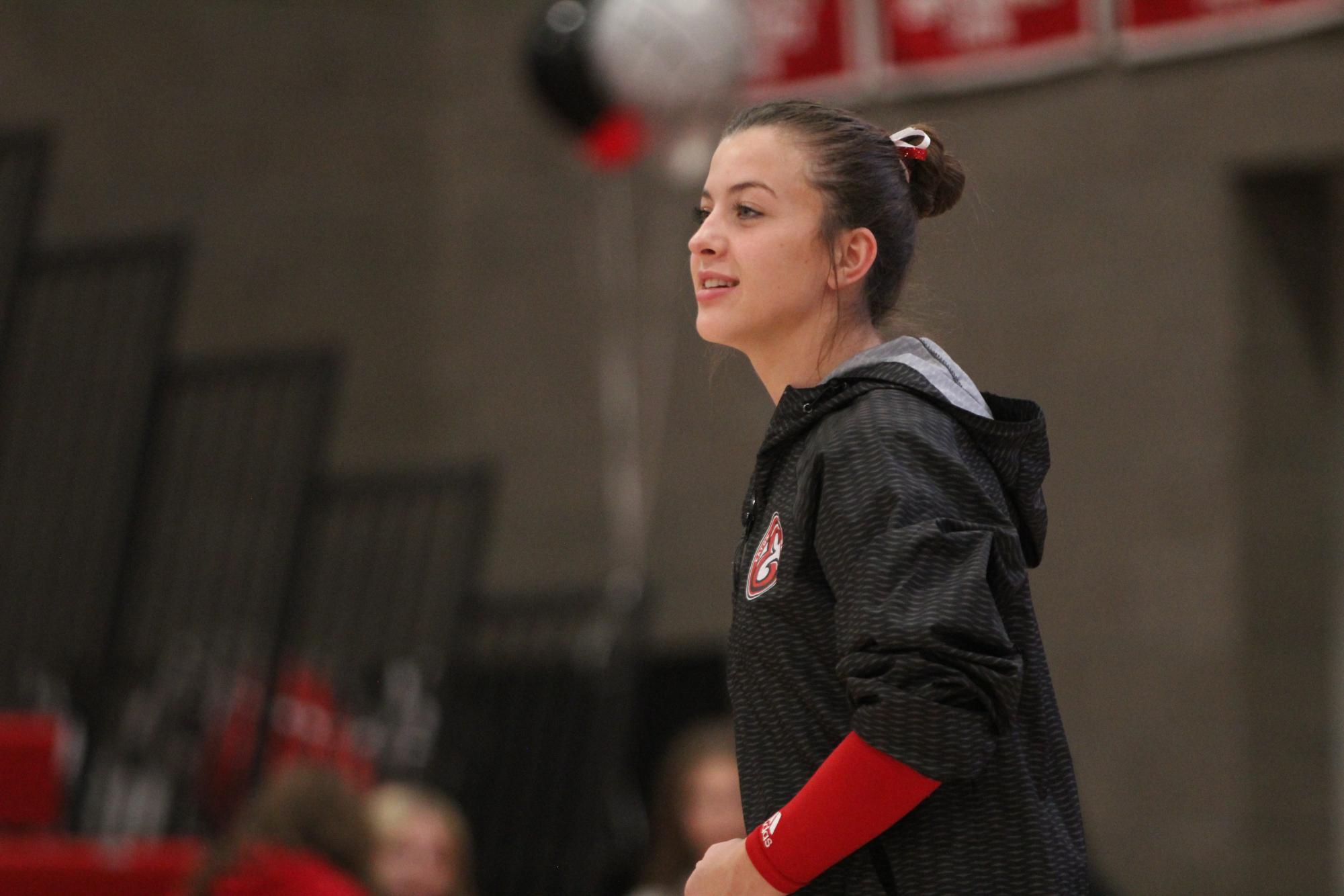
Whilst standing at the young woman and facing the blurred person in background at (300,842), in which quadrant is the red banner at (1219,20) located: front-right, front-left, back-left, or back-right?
front-right

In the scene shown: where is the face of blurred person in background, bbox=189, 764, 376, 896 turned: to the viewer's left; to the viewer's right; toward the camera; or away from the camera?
away from the camera

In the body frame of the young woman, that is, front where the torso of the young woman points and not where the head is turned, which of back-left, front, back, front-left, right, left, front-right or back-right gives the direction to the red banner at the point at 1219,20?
right

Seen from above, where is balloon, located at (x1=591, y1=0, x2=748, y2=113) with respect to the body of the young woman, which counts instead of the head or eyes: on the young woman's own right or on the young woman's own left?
on the young woman's own right

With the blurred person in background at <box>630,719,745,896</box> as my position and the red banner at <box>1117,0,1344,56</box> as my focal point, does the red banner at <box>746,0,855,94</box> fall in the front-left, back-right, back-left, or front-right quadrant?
front-left

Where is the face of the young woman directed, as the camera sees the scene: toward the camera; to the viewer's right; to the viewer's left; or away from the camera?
to the viewer's left

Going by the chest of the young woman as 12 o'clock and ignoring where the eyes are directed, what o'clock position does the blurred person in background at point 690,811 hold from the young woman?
The blurred person in background is roughly at 3 o'clock from the young woman.

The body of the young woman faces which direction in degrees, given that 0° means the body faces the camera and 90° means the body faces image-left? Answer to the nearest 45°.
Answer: approximately 90°

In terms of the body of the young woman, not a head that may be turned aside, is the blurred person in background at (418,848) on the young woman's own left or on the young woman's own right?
on the young woman's own right

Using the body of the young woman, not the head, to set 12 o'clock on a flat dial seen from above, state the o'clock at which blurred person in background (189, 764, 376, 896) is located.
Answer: The blurred person in background is roughly at 2 o'clock from the young woman.
